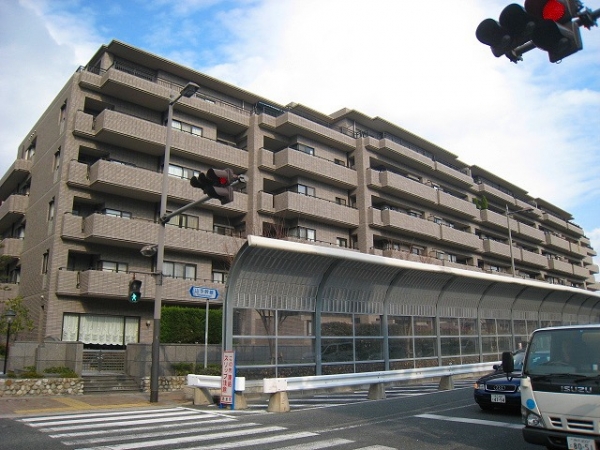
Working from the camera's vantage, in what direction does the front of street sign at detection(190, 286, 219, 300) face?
facing the viewer

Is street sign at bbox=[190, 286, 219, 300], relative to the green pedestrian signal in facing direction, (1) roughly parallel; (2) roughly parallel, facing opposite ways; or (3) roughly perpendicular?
roughly parallel

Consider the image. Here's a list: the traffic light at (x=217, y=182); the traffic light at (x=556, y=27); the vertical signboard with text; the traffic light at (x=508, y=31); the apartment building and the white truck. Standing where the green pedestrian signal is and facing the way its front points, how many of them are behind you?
1

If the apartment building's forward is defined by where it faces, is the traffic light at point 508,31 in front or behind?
in front

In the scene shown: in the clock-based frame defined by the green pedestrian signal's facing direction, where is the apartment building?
The apartment building is roughly at 6 o'clock from the green pedestrian signal.

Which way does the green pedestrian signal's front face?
toward the camera

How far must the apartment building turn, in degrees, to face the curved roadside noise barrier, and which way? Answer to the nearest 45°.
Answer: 0° — it already faces it

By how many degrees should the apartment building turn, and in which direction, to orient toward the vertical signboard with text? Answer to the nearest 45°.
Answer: approximately 45° to its right

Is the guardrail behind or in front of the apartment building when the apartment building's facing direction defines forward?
in front

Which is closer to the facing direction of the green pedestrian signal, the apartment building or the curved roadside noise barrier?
the curved roadside noise barrier

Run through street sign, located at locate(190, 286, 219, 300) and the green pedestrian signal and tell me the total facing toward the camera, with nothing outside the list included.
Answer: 2

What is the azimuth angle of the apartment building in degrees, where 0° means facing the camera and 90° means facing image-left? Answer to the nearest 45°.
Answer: approximately 315°

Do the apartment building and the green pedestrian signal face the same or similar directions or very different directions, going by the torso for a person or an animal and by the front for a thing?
same or similar directions
